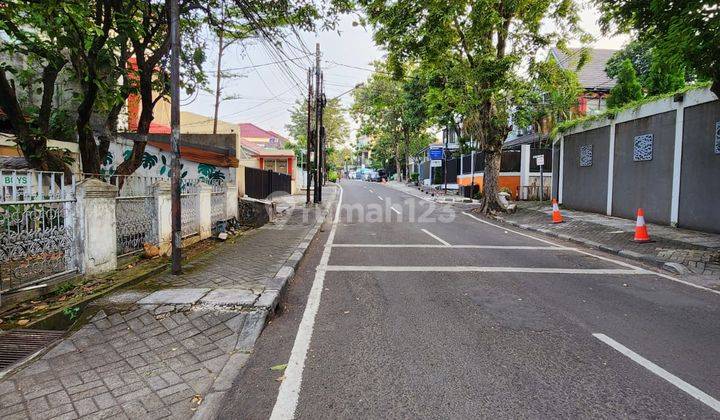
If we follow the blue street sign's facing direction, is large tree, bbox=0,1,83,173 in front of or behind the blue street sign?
in front

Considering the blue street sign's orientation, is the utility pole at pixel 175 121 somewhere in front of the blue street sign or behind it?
in front

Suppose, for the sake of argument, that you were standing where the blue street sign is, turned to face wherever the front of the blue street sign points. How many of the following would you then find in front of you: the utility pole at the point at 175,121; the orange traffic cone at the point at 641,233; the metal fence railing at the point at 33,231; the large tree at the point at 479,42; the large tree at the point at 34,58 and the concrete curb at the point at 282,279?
6

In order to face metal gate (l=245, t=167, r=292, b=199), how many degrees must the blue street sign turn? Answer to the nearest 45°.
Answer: approximately 45° to its right

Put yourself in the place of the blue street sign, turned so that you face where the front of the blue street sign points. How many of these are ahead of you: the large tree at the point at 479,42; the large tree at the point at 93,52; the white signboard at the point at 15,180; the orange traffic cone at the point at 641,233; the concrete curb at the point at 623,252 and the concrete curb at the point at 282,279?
6

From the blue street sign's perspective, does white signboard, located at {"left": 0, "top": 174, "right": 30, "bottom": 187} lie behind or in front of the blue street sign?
in front

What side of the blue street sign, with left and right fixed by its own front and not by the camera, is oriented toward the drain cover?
front

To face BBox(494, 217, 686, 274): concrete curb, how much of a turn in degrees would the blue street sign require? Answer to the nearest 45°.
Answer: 0° — it already faces it

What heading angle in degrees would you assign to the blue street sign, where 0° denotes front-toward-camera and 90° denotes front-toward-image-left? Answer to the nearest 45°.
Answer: approximately 0°
